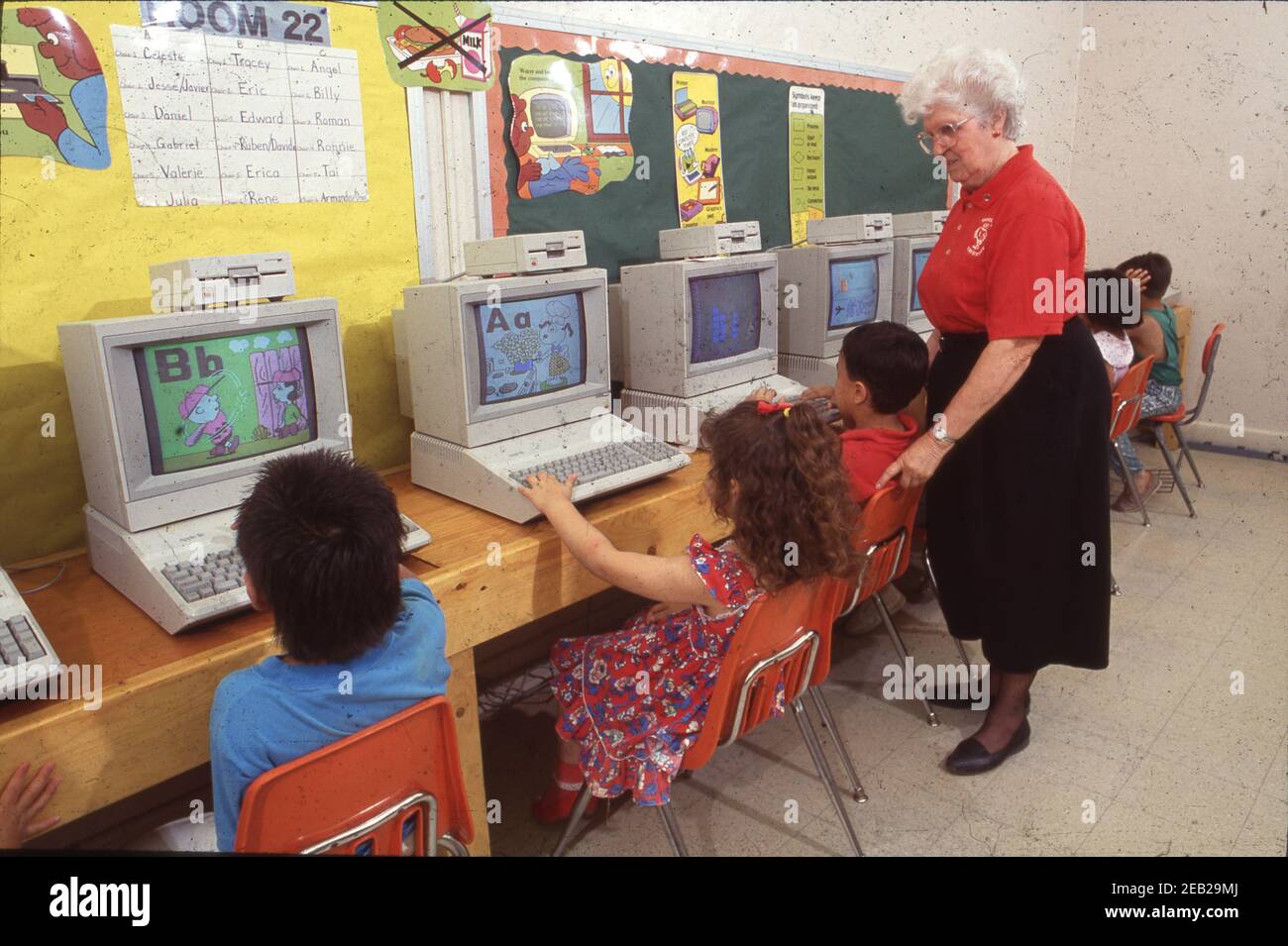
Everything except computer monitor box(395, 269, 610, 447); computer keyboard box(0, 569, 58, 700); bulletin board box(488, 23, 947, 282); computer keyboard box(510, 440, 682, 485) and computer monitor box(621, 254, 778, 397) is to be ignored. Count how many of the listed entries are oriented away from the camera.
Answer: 0

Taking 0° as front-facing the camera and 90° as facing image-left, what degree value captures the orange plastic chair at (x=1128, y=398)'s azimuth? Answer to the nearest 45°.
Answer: approximately 135°

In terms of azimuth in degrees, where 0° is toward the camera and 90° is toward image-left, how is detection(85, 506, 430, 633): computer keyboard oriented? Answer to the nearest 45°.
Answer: approximately 315°

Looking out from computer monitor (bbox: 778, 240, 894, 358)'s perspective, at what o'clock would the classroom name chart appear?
The classroom name chart is roughly at 3 o'clock from the computer monitor.

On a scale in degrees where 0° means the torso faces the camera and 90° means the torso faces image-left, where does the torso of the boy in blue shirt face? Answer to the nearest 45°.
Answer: approximately 135°

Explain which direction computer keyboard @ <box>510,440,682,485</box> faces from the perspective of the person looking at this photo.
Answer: facing the viewer and to the right of the viewer

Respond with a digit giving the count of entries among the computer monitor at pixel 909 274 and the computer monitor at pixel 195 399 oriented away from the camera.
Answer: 0

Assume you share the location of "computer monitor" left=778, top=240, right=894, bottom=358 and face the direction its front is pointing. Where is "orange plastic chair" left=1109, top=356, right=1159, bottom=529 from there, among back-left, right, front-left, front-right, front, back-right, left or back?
left

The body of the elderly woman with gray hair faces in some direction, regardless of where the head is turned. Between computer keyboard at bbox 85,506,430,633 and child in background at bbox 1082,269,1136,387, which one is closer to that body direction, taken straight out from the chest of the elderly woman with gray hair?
the computer keyboard

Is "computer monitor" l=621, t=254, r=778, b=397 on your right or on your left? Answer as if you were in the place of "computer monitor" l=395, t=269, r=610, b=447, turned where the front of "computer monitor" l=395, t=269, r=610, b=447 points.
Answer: on your left

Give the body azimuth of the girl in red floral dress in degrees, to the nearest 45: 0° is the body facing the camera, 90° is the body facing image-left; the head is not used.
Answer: approximately 135°

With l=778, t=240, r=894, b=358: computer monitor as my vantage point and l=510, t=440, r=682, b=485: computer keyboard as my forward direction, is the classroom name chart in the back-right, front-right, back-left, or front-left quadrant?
front-right

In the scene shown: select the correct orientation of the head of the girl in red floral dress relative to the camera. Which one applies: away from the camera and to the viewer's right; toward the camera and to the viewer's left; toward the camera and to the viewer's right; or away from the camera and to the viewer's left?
away from the camera and to the viewer's left

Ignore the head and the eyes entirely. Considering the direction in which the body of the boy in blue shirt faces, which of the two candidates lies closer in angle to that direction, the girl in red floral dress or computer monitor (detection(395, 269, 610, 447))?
the computer monitor

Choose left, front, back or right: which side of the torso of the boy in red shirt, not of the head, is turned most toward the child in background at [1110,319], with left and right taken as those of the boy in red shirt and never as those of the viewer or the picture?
right

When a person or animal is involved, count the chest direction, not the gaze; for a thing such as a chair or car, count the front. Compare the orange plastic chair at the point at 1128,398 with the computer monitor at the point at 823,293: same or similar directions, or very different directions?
very different directions

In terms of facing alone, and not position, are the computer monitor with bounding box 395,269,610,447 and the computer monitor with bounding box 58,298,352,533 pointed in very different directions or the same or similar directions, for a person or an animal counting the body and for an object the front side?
same or similar directions

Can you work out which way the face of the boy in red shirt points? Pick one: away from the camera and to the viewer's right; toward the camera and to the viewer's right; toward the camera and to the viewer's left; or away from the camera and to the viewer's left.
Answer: away from the camera and to the viewer's left
